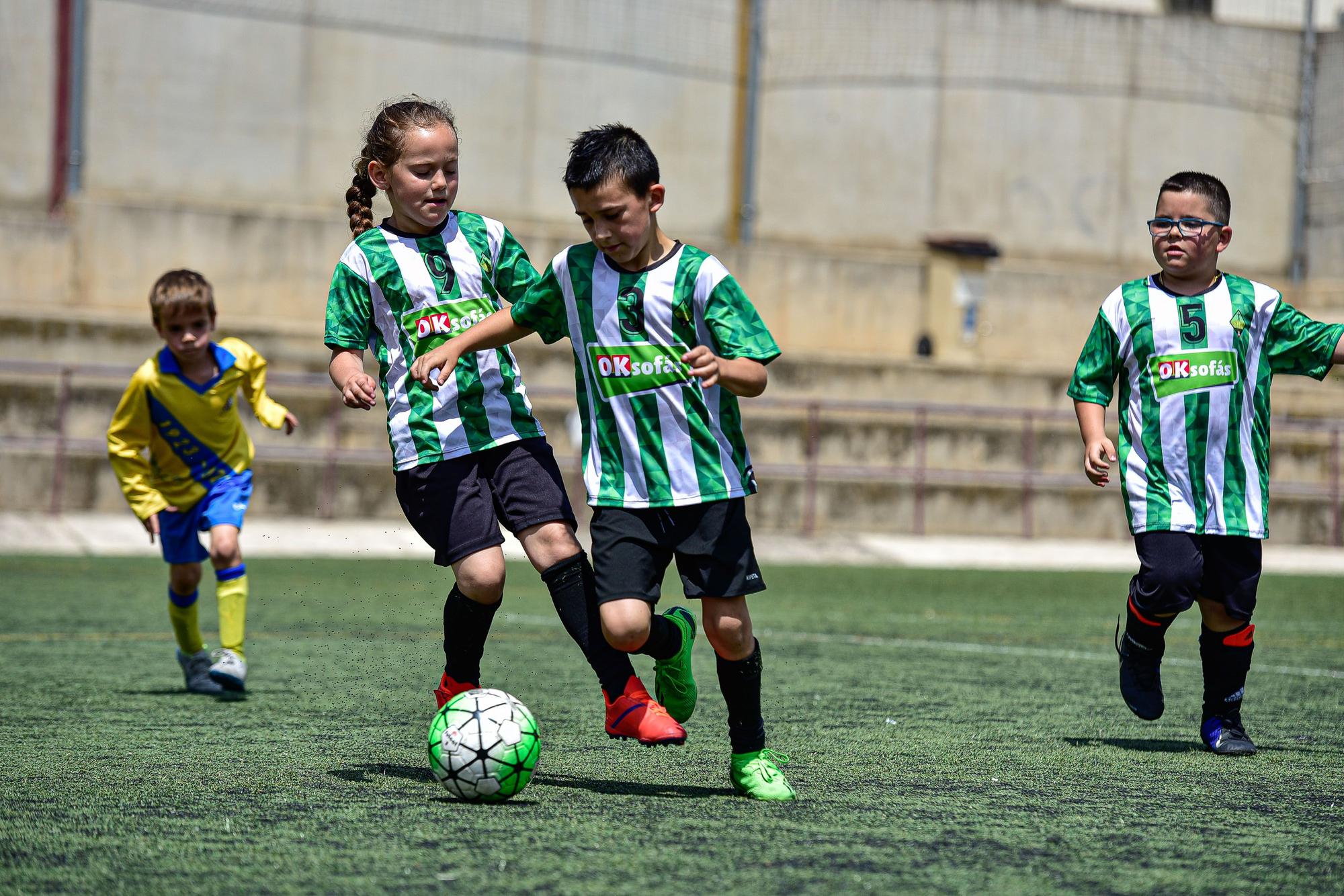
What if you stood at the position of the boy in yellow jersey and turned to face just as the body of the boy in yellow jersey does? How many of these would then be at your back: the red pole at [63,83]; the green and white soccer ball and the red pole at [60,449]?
2

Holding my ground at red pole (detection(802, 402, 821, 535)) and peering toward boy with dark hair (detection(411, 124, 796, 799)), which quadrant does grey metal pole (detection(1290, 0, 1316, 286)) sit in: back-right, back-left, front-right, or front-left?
back-left

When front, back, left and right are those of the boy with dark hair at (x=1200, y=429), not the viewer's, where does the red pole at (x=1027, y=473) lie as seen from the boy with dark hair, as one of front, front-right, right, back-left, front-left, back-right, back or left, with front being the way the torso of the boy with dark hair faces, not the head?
back

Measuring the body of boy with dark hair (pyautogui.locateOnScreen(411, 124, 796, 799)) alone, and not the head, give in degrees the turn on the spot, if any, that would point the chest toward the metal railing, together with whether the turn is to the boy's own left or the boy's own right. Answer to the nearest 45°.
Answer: approximately 180°

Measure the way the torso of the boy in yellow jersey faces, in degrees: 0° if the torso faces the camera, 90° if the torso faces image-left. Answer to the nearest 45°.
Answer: approximately 0°

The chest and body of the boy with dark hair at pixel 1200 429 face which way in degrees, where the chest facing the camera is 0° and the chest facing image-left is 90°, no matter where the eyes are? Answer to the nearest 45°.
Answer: approximately 0°

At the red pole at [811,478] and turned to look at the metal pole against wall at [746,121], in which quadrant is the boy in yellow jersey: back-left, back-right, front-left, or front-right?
back-left

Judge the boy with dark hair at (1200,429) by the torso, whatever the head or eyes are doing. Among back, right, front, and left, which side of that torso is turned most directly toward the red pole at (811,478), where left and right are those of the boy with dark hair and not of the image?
back

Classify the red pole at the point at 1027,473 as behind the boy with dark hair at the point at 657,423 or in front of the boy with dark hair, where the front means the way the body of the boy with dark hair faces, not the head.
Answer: behind

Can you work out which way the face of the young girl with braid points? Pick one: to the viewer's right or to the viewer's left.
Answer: to the viewer's right

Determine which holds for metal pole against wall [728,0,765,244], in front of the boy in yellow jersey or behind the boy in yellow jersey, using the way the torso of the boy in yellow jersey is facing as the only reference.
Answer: behind

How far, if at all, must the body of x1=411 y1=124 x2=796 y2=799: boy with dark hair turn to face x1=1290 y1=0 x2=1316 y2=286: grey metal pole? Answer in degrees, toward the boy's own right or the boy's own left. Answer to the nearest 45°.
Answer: approximately 135° to the boy's own left

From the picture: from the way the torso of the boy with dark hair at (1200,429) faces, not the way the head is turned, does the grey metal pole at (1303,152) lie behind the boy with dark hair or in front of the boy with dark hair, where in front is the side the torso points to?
behind
